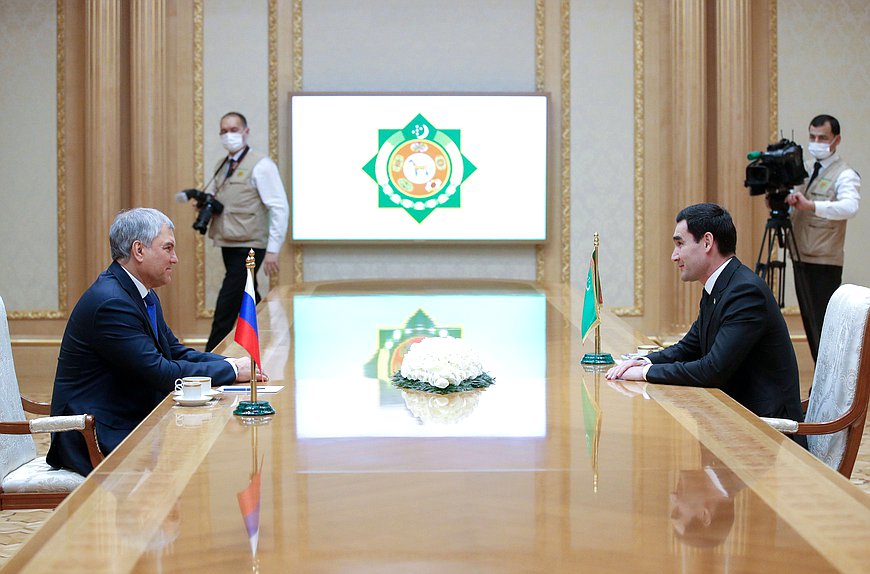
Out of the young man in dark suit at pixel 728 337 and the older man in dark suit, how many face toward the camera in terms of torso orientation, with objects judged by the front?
0

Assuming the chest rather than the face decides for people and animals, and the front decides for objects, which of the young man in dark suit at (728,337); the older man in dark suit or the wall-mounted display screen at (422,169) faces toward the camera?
the wall-mounted display screen

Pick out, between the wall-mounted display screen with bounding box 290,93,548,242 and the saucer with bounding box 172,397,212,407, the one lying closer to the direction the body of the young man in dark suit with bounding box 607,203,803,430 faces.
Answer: the saucer

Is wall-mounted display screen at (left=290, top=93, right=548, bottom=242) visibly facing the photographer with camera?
no

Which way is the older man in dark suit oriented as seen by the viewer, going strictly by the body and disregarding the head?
to the viewer's right

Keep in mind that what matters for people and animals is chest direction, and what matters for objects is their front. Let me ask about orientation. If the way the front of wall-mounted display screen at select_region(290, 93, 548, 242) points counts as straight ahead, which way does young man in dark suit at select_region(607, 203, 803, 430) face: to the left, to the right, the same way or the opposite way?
to the right

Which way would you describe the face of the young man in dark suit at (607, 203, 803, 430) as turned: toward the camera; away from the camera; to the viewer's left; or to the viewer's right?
to the viewer's left

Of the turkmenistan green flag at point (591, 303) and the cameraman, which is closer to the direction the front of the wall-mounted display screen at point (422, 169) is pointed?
the turkmenistan green flag

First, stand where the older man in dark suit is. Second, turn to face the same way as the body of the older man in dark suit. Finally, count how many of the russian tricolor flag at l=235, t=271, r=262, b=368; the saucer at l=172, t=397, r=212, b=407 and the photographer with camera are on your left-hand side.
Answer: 1

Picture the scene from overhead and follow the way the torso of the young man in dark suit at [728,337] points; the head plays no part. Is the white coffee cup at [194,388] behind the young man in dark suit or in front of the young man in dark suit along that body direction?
in front

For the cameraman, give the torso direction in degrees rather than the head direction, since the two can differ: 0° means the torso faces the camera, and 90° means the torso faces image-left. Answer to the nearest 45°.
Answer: approximately 45°

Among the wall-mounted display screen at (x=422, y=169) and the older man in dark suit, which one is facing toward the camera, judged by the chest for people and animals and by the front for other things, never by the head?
the wall-mounted display screen

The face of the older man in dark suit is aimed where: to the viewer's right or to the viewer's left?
to the viewer's right

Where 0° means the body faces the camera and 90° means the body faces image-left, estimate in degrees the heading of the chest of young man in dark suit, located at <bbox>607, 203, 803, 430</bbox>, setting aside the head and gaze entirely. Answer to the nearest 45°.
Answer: approximately 90°

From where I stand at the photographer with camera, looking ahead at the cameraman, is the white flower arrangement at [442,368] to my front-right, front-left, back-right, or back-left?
front-right

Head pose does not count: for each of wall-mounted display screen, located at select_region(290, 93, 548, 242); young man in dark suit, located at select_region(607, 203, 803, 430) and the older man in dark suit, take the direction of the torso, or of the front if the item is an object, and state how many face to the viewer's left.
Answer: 1

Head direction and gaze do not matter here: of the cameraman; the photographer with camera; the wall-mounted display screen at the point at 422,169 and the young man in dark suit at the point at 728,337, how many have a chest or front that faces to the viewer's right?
0

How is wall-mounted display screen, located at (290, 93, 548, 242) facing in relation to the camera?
toward the camera

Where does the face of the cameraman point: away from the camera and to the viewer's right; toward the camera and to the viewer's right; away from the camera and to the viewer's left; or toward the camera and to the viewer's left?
toward the camera and to the viewer's left

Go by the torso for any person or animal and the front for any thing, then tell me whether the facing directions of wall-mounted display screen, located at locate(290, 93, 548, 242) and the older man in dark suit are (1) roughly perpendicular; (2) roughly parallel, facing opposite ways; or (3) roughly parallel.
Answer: roughly perpendicular
